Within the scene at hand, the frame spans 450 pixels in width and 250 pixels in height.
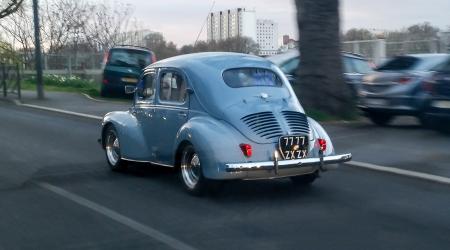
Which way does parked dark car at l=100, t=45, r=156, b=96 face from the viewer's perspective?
away from the camera

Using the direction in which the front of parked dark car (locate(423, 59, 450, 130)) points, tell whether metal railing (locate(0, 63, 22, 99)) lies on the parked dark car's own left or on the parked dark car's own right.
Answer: on the parked dark car's own left

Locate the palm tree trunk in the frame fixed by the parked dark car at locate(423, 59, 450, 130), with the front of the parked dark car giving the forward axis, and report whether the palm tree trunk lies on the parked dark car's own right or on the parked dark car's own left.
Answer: on the parked dark car's own left

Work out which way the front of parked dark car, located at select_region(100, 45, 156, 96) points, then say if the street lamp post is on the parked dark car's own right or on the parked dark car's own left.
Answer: on the parked dark car's own left

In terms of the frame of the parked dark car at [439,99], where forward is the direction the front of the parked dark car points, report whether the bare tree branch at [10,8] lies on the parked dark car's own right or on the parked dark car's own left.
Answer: on the parked dark car's own left

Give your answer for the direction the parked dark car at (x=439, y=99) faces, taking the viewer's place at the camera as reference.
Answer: facing away from the viewer and to the right of the viewer

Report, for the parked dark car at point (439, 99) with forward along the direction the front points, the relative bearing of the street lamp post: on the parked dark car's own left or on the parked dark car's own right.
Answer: on the parked dark car's own left

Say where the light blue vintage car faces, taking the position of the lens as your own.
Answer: facing away from the viewer and to the left of the viewer

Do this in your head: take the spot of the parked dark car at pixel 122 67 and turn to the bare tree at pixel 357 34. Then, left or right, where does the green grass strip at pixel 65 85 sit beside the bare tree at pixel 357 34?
left
